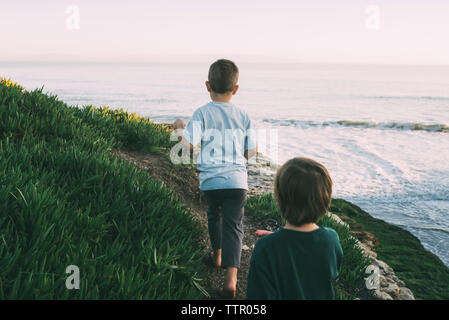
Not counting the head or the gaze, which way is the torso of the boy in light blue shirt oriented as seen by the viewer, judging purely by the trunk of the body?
away from the camera

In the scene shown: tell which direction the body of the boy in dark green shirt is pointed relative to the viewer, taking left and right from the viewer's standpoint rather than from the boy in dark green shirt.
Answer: facing away from the viewer

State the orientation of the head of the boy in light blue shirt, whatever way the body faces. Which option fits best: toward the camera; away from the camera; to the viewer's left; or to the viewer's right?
away from the camera

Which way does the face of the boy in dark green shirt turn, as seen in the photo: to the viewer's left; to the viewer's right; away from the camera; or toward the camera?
away from the camera

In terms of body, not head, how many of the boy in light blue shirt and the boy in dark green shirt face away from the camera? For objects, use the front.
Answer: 2

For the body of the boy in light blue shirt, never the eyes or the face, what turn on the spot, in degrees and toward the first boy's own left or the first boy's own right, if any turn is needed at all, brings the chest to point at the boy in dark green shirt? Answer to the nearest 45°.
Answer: approximately 180°
